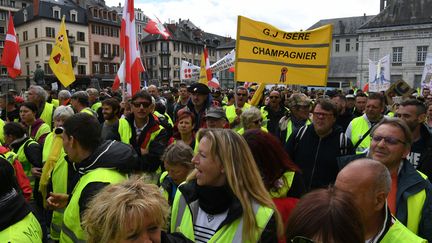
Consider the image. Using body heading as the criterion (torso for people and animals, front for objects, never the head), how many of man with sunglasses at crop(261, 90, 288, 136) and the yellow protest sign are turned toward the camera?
2

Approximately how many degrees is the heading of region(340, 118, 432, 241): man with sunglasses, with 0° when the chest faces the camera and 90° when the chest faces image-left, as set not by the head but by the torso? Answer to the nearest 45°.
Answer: approximately 45°

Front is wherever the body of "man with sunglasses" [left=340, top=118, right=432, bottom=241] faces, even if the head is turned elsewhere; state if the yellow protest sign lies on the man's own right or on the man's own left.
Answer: on the man's own right

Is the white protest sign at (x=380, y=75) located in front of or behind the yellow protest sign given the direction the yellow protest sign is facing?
behind

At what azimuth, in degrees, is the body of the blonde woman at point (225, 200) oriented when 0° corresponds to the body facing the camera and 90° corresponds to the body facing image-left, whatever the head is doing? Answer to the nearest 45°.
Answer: approximately 45°

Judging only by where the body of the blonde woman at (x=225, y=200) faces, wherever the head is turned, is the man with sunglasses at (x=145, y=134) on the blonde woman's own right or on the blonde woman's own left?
on the blonde woman's own right

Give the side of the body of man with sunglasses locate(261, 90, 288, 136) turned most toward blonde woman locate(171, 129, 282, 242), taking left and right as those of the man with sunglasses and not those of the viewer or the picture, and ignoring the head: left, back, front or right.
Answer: front

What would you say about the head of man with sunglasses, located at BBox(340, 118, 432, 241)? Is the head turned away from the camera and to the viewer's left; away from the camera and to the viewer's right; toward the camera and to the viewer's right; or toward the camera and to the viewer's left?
toward the camera and to the viewer's left
